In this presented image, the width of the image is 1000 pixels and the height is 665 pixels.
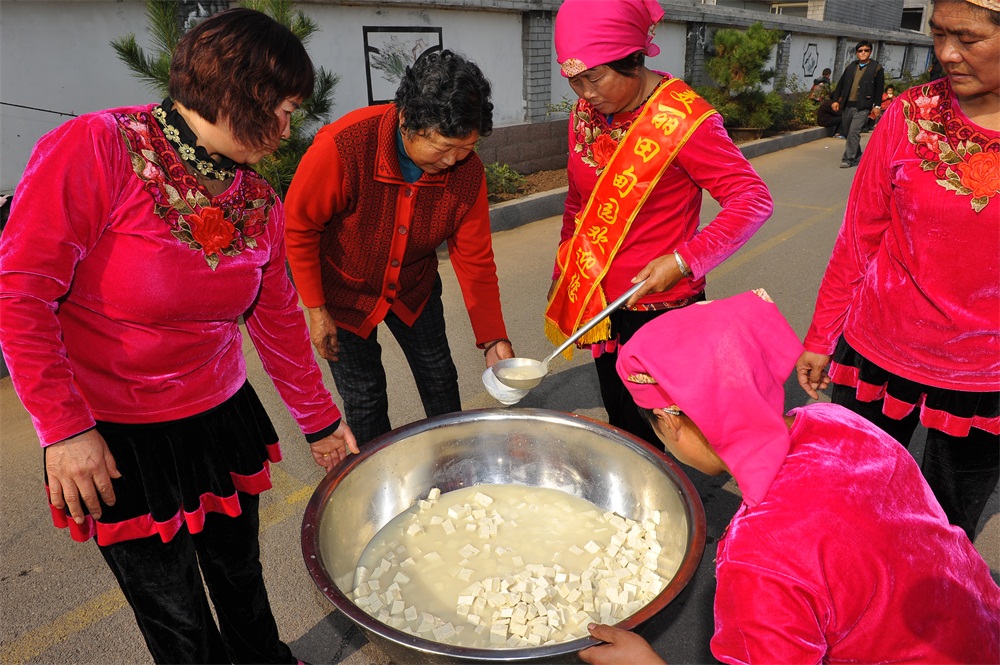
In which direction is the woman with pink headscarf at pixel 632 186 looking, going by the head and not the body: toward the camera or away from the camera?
toward the camera

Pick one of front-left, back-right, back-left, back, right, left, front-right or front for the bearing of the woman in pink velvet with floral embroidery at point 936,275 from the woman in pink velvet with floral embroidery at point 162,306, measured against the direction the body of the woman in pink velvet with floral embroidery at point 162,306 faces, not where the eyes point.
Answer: front-left

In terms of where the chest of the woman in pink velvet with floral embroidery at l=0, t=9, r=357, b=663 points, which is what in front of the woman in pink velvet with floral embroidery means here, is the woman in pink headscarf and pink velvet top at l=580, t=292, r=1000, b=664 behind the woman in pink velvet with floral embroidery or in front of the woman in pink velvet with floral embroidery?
in front

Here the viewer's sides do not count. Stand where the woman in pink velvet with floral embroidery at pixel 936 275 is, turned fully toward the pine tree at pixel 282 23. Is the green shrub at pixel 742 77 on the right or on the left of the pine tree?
right

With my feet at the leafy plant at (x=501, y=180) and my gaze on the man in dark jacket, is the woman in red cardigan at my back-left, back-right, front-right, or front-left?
back-right

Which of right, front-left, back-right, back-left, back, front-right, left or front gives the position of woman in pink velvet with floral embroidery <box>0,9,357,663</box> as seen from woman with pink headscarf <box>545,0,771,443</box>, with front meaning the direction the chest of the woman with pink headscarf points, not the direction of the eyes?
front

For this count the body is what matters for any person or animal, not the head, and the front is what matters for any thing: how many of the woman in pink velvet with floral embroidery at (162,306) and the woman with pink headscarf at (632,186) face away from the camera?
0

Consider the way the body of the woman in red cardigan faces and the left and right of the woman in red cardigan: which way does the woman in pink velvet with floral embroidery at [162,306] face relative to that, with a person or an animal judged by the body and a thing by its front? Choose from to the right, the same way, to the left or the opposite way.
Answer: the same way

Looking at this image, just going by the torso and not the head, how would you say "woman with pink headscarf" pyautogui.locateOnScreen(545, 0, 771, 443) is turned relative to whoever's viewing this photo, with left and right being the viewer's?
facing the viewer and to the left of the viewer

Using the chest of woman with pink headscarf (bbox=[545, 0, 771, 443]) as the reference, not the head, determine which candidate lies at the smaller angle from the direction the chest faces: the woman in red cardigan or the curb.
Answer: the woman in red cardigan

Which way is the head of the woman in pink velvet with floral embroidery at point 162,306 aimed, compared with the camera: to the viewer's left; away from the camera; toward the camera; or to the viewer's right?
to the viewer's right

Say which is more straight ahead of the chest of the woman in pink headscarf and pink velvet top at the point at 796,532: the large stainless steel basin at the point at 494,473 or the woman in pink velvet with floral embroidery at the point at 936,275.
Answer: the large stainless steel basin

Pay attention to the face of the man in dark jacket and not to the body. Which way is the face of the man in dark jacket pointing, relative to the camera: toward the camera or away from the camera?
toward the camera

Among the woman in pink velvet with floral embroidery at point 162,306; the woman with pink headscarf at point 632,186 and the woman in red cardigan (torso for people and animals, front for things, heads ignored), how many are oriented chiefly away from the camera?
0

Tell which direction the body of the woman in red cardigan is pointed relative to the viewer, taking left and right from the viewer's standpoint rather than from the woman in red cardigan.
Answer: facing the viewer and to the right of the viewer

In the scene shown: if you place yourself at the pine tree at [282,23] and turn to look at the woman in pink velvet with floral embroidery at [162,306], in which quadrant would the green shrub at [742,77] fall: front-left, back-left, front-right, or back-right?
back-left

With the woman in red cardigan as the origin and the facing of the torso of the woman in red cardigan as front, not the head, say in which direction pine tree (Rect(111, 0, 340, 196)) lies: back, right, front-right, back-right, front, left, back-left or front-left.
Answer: back-left
